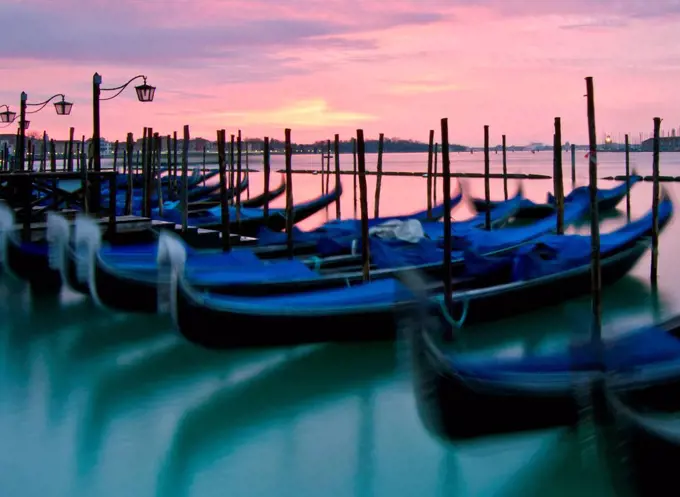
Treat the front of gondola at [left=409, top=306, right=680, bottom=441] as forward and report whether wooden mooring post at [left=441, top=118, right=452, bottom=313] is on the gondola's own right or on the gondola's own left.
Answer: on the gondola's own right

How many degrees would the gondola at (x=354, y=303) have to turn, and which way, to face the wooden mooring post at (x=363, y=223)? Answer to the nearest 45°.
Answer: approximately 135° to its right

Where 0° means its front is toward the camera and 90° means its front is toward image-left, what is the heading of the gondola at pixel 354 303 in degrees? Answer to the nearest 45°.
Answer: approximately 45°

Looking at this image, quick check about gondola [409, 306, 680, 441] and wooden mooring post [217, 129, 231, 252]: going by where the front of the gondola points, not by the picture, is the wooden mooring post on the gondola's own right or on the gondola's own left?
on the gondola's own right

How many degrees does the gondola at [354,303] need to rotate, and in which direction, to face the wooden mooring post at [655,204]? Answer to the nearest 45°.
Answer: approximately 180°

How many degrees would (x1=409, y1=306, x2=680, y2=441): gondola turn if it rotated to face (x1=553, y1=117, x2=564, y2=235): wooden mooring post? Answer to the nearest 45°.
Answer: approximately 135° to its right

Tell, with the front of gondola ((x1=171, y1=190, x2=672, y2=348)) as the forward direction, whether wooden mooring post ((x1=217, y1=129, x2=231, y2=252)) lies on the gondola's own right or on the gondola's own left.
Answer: on the gondola's own right
